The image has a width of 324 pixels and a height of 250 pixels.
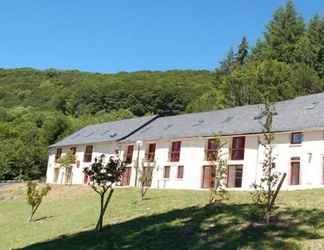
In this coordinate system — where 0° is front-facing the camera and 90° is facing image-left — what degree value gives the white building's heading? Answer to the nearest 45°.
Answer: approximately 45°
